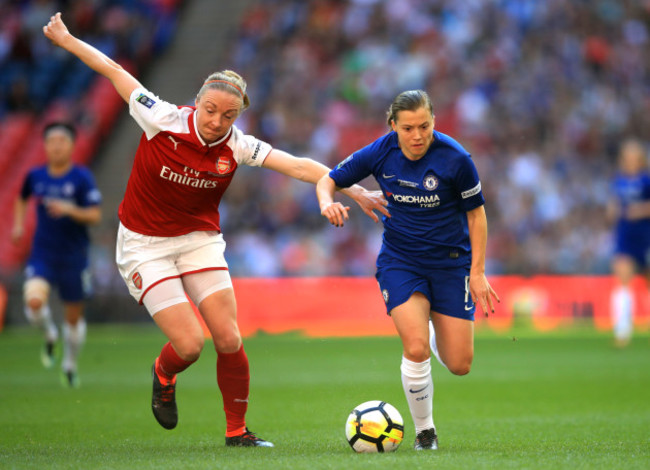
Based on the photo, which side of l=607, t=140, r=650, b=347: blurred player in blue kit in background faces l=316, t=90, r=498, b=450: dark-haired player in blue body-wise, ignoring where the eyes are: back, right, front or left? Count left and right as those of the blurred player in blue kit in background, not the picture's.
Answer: front

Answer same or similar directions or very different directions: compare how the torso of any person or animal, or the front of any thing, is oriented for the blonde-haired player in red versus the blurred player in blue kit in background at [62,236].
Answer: same or similar directions

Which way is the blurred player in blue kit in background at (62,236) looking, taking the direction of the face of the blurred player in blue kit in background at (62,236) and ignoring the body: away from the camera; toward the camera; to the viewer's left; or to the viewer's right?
toward the camera

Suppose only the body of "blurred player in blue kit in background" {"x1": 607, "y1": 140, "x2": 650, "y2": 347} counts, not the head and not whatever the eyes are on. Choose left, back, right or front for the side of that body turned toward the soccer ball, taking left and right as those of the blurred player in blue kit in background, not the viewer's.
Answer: front

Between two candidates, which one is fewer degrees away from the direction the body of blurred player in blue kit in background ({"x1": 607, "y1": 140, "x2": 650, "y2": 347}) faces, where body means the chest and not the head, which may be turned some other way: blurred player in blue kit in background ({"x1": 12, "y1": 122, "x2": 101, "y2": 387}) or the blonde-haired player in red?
the blonde-haired player in red

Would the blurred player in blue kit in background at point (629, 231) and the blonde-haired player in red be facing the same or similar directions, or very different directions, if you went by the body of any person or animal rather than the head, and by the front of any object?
same or similar directions

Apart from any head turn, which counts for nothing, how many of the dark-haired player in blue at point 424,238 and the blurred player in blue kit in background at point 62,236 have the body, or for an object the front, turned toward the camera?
2

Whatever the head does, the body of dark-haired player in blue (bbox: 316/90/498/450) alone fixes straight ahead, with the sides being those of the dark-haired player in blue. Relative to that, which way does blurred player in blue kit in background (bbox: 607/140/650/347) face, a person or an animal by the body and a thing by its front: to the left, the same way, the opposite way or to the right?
the same way

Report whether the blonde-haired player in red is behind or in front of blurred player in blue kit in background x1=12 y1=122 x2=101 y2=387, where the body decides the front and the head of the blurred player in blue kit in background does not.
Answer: in front

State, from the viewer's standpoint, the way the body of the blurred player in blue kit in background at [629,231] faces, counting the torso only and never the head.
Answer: toward the camera

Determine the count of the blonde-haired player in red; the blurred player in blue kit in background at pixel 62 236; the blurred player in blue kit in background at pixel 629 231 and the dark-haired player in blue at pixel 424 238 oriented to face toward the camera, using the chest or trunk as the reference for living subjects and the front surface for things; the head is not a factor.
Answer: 4

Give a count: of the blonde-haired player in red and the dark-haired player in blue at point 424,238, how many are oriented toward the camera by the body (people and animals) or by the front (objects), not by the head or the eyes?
2

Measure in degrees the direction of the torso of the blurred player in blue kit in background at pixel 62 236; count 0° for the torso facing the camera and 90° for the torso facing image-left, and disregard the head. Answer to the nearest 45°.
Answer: approximately 0°

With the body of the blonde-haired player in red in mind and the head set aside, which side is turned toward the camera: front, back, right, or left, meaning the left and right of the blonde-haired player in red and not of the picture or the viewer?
front

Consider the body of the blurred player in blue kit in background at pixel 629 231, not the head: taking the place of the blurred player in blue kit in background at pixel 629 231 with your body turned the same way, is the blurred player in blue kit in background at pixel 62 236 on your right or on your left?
on your right

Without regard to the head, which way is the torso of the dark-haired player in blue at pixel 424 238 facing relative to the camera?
toward the camera

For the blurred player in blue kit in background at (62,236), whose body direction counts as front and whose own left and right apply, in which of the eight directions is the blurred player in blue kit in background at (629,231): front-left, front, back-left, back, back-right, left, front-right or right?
left

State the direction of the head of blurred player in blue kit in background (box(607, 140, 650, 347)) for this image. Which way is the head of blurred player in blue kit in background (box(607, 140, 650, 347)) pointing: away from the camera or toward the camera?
toward the camera
